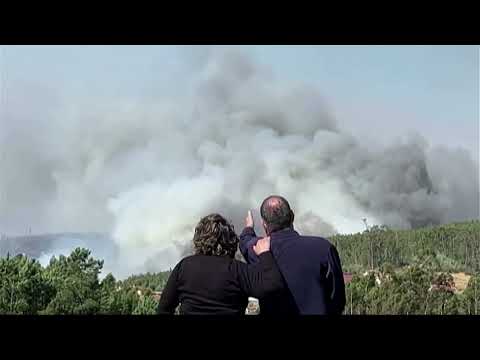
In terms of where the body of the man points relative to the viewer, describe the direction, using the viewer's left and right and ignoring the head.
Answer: facing away from the viewer and to the left of the viewer

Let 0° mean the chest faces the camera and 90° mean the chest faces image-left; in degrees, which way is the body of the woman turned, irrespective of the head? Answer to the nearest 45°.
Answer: approximately 180°

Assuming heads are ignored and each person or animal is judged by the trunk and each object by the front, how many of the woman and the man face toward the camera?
0

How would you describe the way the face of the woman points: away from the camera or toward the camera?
away from the camera
